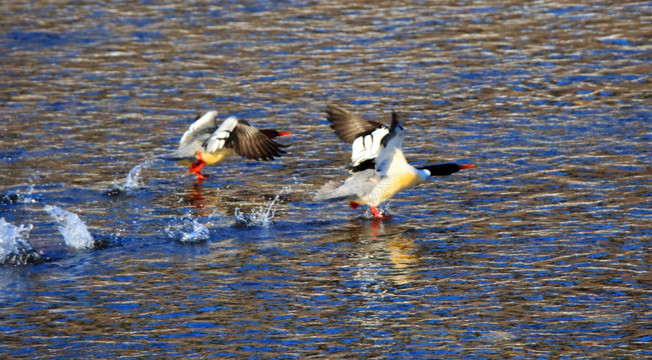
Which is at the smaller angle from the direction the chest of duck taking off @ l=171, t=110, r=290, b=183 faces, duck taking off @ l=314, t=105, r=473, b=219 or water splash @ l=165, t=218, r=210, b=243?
the duck taking off

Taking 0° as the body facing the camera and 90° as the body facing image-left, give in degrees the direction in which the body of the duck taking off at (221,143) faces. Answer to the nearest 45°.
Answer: approximately 270°

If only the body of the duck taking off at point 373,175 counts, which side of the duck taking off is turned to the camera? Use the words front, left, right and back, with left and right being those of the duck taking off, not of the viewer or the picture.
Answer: right

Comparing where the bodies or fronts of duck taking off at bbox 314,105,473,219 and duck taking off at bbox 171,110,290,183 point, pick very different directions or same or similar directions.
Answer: same or similar directions

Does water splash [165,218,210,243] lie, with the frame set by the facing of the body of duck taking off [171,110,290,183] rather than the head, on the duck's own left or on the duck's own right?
on the duck's own right

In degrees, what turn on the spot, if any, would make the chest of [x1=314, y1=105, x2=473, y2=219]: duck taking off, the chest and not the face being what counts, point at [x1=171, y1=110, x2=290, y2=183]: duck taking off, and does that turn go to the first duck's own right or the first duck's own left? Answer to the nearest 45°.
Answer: approximately 135° to the first duck's own left

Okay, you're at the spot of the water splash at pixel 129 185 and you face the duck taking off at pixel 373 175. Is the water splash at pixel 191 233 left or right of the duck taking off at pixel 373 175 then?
right

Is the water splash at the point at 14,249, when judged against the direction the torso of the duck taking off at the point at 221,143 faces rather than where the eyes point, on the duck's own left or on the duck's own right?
on the duck's own right

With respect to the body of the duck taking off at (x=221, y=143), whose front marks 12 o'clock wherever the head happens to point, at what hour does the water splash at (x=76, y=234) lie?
The water splash is roughly at 4 o'clock from the duck taking off.

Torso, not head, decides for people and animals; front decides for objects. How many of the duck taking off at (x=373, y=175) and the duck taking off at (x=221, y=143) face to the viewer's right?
2

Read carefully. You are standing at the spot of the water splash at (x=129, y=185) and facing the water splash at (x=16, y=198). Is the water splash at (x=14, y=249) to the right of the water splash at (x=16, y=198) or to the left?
left

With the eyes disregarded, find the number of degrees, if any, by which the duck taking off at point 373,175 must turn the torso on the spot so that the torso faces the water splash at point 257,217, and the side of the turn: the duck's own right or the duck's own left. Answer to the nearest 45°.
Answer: approximately 180°

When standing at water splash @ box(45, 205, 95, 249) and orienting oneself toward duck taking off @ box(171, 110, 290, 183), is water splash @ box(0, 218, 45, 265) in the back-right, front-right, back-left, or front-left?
back-left

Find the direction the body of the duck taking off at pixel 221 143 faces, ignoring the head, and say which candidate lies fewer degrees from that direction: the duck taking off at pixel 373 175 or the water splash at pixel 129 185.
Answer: the duck taking off
